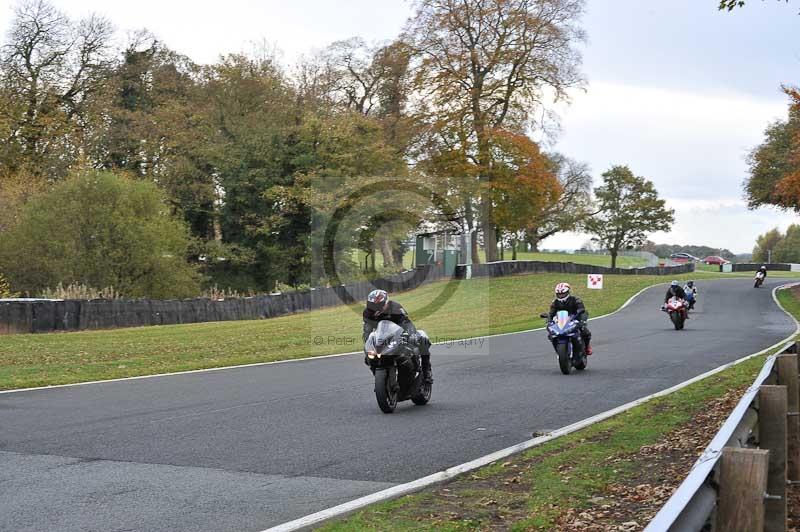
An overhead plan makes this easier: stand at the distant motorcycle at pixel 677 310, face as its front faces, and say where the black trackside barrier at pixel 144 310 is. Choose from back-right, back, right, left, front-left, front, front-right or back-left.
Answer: right

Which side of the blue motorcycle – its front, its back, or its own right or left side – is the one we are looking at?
front

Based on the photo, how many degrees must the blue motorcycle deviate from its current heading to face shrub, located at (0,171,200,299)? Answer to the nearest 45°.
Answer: approximately 135° to its right

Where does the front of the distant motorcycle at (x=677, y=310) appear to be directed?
toward the camera

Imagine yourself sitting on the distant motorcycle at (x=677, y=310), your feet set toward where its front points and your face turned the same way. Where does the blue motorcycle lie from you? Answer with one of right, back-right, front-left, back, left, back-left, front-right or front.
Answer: front

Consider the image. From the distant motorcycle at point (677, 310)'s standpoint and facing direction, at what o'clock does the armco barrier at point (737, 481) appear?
The armco barrier is roughly at 12 o'clock from the distant motorcycle.

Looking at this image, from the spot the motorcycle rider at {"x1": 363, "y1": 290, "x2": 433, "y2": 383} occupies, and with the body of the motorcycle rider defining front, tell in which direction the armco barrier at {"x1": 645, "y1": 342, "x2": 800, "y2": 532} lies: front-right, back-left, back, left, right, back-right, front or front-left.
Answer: front-left

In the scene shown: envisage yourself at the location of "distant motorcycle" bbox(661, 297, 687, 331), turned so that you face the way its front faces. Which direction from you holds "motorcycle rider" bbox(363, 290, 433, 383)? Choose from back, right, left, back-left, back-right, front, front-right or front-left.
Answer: front

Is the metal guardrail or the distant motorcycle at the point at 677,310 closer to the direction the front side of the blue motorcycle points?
the metal guardrail

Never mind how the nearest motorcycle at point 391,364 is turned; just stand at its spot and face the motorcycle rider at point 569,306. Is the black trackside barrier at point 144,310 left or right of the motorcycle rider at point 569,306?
left

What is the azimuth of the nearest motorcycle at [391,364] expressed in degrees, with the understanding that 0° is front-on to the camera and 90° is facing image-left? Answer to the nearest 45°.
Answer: approximately 45°

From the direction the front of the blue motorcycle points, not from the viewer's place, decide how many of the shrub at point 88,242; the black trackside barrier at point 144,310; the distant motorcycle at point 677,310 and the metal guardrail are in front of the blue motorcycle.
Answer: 1

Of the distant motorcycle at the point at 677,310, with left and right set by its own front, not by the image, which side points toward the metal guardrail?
front

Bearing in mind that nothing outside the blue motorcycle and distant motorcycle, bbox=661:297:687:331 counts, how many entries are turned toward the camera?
2

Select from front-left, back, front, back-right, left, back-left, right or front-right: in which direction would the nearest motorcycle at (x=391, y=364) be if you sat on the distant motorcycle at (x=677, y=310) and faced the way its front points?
front

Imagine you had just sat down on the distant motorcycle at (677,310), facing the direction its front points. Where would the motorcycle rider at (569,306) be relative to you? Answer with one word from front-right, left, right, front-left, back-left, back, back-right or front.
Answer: front

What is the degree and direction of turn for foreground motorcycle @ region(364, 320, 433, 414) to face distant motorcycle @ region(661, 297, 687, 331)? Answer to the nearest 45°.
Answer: approximately 180°

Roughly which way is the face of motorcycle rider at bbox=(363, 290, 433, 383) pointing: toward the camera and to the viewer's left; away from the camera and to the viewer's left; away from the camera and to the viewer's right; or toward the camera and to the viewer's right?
toward the camera and to the viewer's left

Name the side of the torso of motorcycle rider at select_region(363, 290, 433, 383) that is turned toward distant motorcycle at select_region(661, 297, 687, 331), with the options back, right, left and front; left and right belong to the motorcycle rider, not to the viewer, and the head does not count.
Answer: back

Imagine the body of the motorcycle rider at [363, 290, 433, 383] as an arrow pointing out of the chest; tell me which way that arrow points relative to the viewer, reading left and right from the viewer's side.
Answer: facing the viewer and to the left of the viewer
